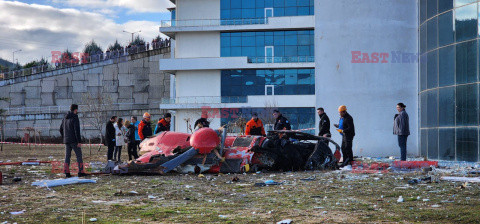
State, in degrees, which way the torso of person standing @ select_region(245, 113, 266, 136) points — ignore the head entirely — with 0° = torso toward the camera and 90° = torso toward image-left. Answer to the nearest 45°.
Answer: approximately 0°

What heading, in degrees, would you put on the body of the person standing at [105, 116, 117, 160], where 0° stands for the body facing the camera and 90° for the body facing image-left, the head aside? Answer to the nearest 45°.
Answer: approximately 270°

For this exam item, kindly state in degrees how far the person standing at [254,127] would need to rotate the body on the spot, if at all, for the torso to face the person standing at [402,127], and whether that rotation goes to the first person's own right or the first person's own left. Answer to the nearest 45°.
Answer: approximately 90° to the first person's own left

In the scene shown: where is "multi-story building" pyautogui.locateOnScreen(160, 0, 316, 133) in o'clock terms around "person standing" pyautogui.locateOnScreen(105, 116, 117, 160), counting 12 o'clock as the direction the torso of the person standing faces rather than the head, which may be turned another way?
The multi-story building is roughly at 10 o'clock from the person standing.

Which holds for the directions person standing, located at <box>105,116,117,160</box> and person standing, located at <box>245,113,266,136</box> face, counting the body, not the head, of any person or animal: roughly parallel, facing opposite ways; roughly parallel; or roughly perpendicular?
roughly perpendicular

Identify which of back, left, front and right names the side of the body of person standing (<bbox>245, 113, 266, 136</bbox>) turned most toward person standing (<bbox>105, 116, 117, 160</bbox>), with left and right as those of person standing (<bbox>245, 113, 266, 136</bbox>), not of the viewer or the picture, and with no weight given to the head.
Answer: right
